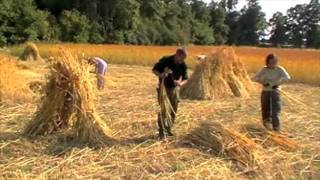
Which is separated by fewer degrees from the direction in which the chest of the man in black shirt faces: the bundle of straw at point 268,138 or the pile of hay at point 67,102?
the bundle of straw

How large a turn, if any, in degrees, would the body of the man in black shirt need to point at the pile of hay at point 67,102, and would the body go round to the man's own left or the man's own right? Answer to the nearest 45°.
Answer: approximately 135° to the man's own right

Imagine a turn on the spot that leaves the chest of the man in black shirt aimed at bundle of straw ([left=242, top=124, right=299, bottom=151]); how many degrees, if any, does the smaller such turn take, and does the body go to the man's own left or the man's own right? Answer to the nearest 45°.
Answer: approximately 45° to the man's own left

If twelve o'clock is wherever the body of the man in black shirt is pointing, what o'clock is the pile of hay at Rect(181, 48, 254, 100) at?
The pile of hay is roughly at 8 o'clock from the man in black shirt.

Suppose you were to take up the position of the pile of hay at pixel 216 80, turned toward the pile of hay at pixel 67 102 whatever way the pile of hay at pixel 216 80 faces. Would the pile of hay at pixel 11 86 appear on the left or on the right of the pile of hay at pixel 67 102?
right

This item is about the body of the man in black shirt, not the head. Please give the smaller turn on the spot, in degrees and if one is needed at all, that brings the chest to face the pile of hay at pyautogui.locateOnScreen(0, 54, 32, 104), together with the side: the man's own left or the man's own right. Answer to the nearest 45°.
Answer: approximately 180°

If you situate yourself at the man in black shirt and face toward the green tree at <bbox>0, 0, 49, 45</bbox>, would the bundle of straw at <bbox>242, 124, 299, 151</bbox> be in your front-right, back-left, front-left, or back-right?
back-right

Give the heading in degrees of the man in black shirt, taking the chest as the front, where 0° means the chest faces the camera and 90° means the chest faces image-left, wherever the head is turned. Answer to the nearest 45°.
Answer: approximately 315°

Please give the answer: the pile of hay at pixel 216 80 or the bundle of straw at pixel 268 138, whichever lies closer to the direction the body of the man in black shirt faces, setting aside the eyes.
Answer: the bundle of straw
